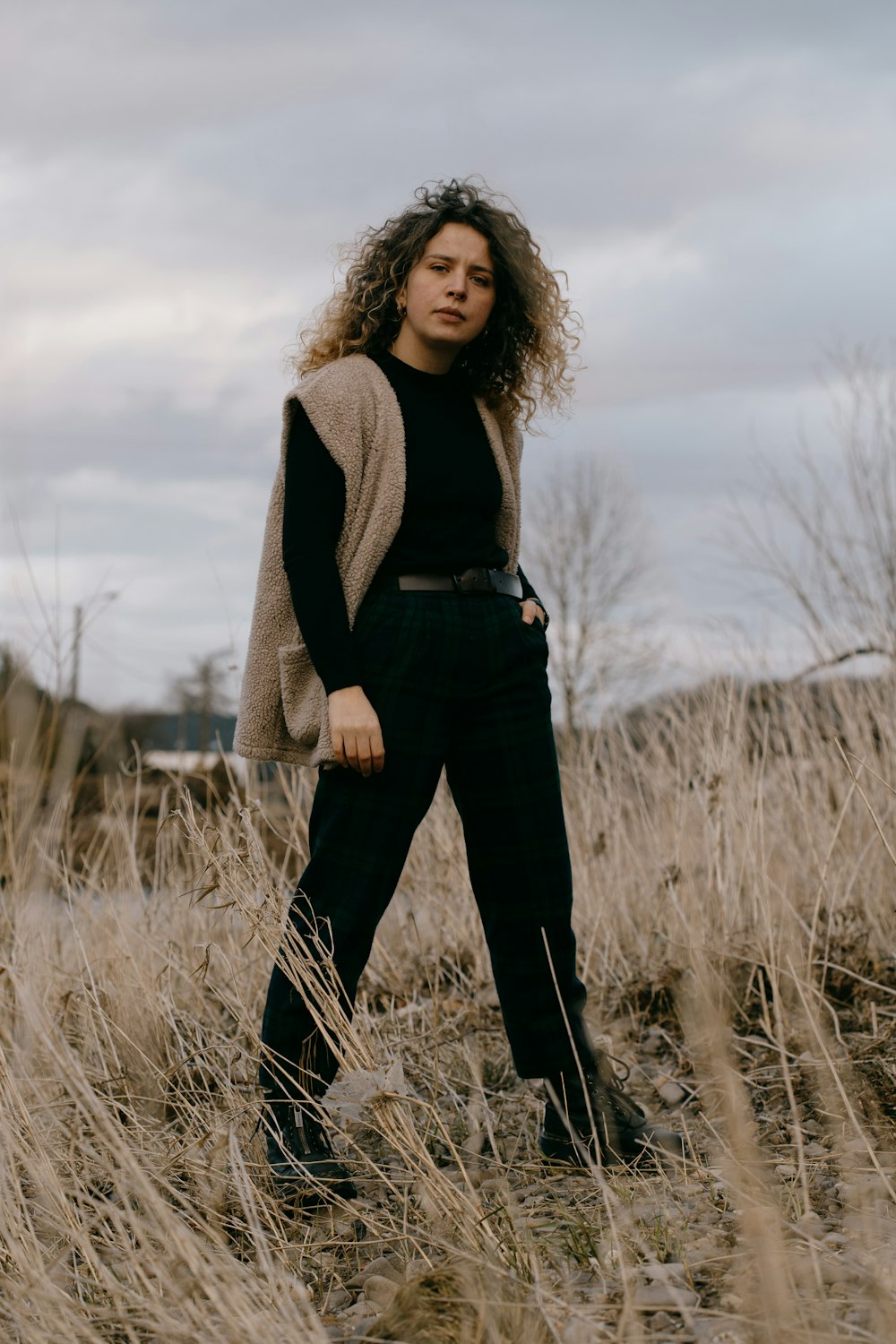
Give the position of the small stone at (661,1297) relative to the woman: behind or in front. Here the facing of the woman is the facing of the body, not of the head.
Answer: in front

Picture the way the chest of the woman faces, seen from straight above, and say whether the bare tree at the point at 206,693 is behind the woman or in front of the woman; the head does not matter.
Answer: behind

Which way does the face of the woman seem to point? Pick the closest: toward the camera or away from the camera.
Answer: toward the camera

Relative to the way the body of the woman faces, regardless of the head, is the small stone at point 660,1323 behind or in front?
in front

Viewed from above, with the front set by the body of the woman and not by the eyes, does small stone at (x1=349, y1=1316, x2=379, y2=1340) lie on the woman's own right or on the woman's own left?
on the woman's own right

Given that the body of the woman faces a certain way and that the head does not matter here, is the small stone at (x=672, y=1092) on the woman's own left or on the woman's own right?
on the woman's own left

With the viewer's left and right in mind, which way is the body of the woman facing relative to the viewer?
facing the viewer and to the right of the viewer

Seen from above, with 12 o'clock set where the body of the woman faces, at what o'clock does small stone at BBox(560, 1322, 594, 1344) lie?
The small stone is roughly at 1 o'clock from the woman.
